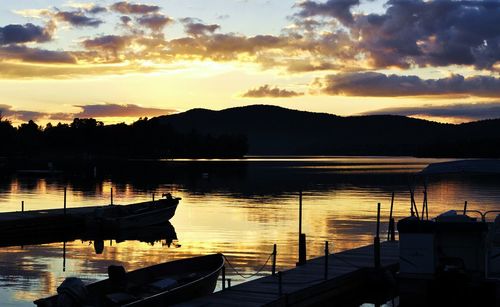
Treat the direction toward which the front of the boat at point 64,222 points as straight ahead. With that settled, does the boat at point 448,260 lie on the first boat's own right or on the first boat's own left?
on the first boat's own right

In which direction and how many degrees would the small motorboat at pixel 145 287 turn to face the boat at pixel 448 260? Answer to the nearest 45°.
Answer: approximately 45° to its right

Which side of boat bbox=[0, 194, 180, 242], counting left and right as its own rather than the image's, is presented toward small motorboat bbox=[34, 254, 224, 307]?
right

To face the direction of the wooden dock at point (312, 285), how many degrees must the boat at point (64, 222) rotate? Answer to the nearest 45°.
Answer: approximately 90° to its right

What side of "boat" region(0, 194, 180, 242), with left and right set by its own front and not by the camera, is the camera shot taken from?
right

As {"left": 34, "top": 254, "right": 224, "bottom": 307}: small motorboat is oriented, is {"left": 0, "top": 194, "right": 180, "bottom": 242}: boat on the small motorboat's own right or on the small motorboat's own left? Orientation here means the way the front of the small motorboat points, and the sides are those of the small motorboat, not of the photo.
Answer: on the small motorboat's own left

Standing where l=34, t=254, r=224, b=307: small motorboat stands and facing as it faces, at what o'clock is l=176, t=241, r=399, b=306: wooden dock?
The wooden dock is roughly at 1 o'clock from the small motorboat.

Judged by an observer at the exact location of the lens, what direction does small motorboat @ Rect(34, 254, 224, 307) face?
facing away from the viewer and to the right of the viewer
